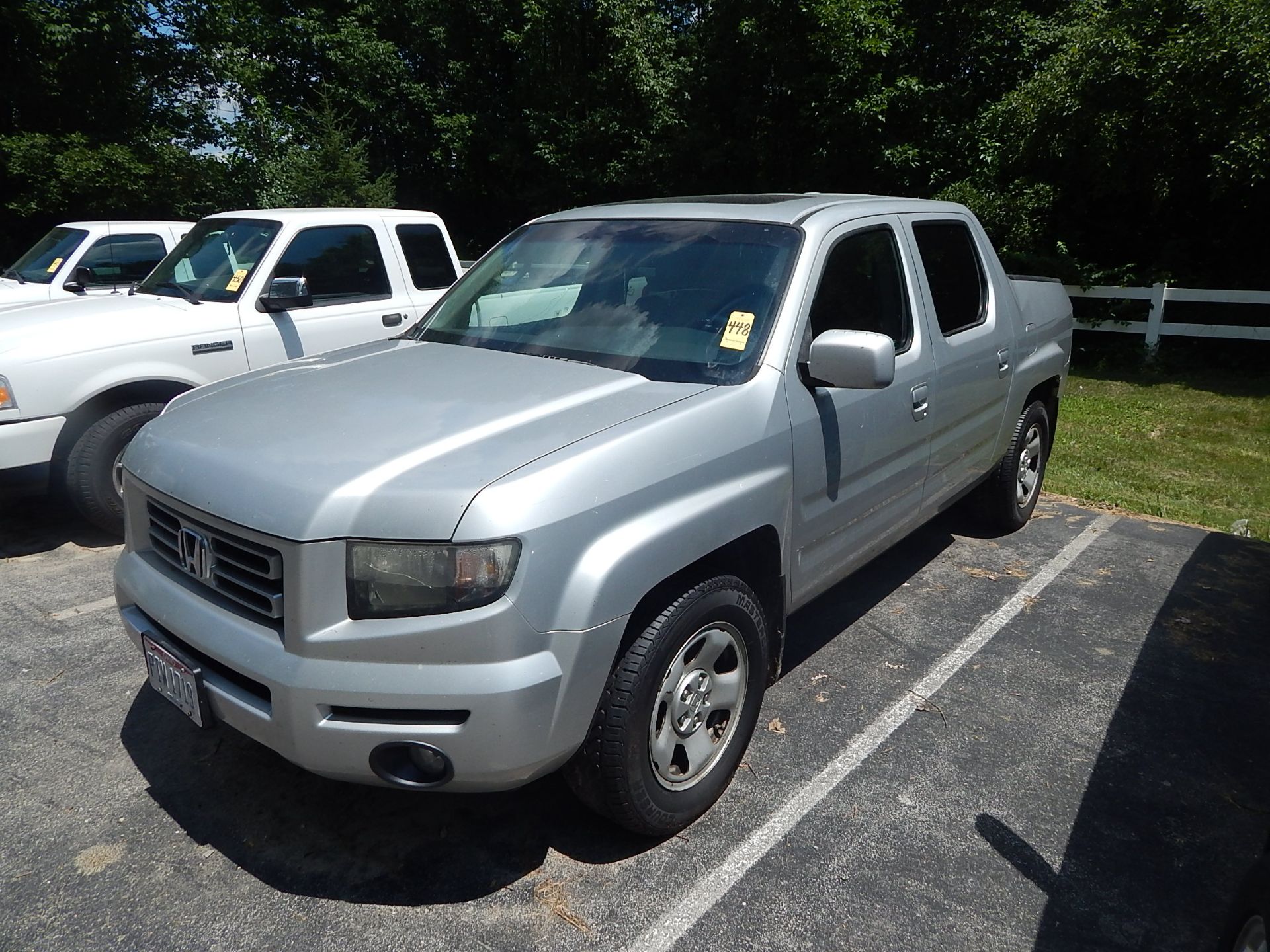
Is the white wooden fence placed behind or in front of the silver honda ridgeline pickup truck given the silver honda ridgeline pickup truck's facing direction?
behind

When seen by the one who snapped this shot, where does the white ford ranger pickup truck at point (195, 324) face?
facing the viewer and to the left of the viewer

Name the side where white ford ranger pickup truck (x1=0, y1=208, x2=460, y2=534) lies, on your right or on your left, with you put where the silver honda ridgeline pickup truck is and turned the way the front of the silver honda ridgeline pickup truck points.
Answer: on your right

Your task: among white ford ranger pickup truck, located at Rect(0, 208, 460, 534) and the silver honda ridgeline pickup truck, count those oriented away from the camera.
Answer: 0
